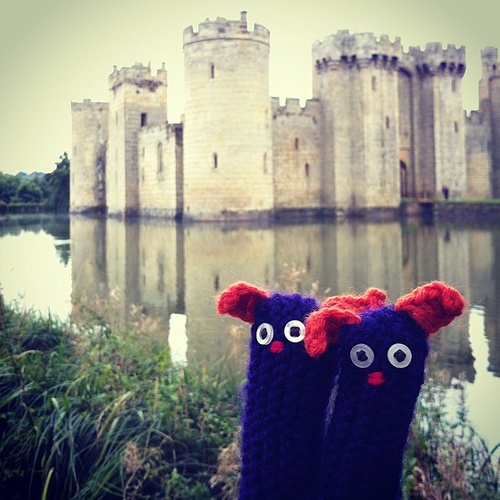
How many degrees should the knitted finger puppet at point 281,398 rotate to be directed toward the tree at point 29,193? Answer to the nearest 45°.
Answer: approximately 180°

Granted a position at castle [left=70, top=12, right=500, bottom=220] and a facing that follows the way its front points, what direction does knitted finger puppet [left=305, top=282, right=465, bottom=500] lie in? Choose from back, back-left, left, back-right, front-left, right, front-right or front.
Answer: front-right

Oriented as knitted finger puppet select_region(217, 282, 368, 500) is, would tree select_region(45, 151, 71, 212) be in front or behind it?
behind

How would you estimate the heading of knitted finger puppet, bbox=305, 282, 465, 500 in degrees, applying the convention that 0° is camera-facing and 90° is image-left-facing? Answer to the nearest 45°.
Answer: approximately 0°

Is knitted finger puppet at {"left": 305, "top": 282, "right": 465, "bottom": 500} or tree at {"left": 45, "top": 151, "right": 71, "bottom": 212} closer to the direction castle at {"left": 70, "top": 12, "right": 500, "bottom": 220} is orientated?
the knitted finger puppet

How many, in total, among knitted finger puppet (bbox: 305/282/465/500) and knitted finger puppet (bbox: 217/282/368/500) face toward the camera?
2

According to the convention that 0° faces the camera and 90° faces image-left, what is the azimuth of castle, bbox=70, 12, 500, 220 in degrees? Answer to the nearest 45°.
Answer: approximately 315°

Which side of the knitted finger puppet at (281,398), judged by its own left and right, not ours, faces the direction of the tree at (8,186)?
back

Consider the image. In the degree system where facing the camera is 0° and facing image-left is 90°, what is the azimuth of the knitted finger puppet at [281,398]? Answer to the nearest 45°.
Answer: approximately 0°

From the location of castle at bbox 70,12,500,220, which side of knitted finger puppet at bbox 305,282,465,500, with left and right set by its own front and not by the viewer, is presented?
back

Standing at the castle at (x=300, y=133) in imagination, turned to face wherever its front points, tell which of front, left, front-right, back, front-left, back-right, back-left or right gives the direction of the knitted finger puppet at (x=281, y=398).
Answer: front-right
